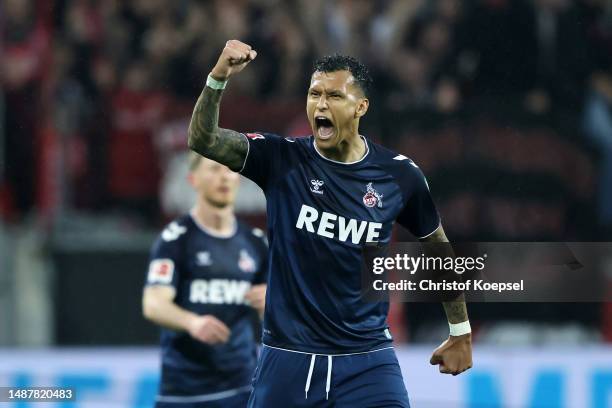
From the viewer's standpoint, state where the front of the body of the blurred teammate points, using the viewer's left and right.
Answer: facing the viewer and to the right of the viewer
